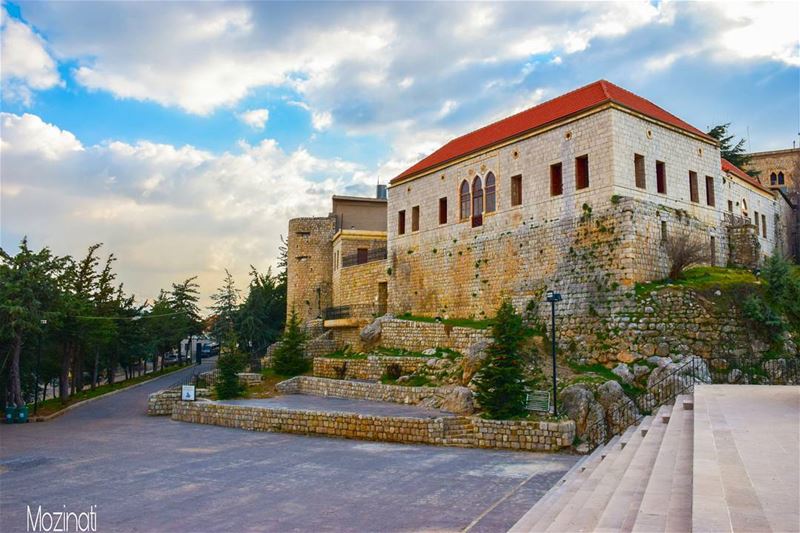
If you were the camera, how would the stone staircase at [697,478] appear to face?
facing to the left of the viewer

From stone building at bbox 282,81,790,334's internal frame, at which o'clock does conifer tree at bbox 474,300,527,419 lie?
The conifer tree is roughly at 11 o'clock from the stone building.

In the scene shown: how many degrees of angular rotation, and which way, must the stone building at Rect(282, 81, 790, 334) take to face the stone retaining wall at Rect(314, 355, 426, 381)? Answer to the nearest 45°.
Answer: approximately 45° to its right

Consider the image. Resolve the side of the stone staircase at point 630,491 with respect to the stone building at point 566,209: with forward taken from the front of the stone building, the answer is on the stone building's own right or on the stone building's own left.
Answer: on the stone building's own left

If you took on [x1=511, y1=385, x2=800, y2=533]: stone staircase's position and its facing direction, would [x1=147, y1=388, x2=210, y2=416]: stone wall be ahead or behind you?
ahead

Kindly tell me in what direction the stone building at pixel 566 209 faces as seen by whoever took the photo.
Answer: facing the viewer and to the left of the viewer

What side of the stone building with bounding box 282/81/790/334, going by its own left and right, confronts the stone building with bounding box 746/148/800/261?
back

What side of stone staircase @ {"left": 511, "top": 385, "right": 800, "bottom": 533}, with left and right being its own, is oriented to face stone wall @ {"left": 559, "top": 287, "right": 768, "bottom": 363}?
right

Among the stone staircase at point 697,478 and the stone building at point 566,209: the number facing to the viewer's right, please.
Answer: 0

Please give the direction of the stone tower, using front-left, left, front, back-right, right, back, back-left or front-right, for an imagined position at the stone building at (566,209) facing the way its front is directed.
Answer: right
